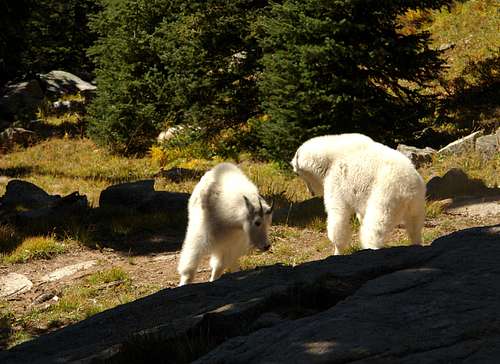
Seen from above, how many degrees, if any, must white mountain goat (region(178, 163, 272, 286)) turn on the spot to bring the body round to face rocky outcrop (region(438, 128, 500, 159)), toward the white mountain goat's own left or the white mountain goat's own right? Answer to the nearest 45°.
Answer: approximately 90° to the white mountain goat's own left

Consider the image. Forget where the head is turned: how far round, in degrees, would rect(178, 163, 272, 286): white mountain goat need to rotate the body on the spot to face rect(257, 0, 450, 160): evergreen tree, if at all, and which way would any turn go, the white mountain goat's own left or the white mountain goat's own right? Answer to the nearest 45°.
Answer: approximately 135° to the white mountain goat's own left

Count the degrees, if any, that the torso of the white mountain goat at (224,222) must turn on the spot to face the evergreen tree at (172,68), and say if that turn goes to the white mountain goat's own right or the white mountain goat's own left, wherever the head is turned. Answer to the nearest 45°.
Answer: approximately 135° to the white mountain goat's own left

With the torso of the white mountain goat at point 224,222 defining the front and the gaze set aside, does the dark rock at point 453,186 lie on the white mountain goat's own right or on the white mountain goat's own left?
on the white mountain goat's own left

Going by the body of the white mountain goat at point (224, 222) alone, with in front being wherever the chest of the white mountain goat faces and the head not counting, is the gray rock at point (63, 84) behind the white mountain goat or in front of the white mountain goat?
behind

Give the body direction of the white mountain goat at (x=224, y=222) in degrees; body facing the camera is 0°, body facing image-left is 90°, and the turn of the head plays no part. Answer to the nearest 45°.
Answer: approximately 315°

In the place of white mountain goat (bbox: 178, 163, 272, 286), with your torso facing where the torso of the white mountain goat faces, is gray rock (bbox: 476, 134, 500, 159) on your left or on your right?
on your left

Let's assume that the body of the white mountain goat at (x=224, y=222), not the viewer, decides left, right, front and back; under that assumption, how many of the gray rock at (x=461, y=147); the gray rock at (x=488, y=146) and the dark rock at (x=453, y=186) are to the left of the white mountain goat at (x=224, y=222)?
3
